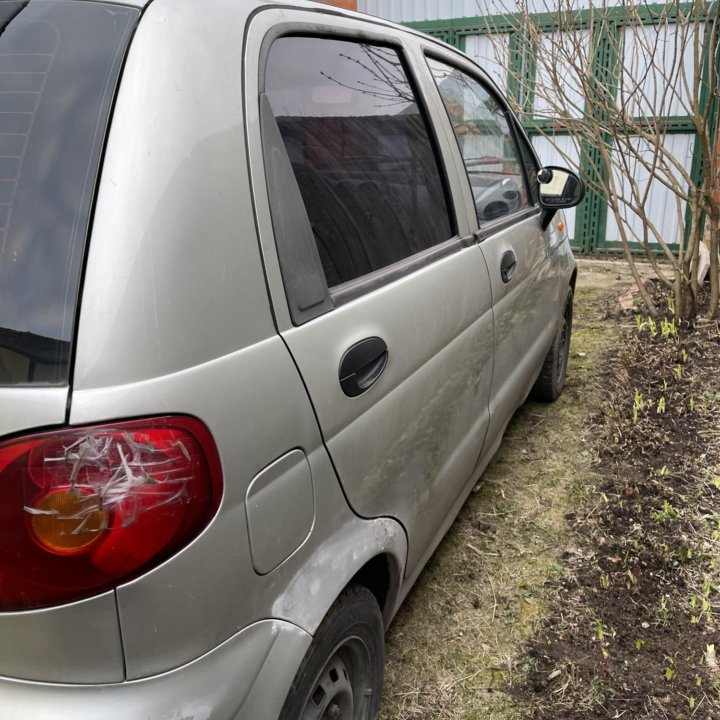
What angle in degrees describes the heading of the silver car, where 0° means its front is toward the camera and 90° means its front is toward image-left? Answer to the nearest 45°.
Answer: approximately 225°
